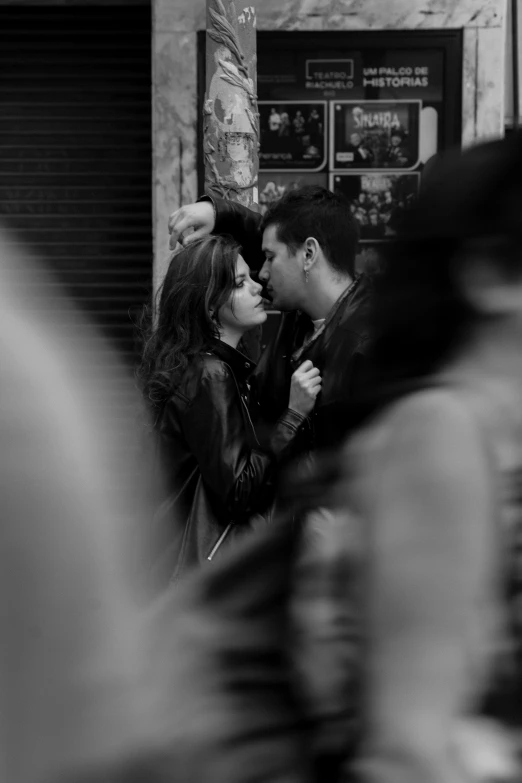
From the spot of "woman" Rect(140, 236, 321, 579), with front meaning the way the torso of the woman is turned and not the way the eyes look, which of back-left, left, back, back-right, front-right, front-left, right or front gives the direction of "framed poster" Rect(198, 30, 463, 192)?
left

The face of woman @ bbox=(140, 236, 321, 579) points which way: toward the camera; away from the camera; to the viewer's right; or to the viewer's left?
to the viewer's right

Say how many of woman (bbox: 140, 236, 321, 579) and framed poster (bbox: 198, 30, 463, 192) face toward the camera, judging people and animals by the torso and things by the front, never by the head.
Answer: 1

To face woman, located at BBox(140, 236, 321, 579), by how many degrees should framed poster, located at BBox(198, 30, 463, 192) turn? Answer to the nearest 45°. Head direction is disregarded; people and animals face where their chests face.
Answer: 0° — it already faces them

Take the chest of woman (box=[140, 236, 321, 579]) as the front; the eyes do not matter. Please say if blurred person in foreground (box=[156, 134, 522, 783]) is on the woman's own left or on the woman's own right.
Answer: on the woman's own right

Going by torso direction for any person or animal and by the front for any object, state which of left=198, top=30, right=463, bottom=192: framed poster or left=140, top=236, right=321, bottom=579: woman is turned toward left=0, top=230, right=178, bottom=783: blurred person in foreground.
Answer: the framed poster

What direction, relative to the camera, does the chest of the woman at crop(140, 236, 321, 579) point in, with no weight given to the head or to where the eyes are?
to the viewer's right

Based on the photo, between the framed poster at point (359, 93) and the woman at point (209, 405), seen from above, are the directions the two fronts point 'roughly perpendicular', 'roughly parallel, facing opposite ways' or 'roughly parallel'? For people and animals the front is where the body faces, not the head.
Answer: roughly perpendicular

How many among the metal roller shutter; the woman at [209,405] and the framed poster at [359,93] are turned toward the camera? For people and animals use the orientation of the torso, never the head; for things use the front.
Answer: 2

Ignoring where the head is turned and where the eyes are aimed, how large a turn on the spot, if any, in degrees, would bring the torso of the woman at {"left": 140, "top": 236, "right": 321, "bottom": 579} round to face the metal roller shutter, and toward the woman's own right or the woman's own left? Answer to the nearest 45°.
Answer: approximately 90° to the woman's own left

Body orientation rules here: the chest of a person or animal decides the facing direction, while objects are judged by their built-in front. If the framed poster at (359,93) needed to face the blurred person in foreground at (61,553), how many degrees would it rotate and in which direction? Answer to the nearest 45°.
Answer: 0° — it already faces them

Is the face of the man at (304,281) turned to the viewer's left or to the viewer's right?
to the viewer's left
